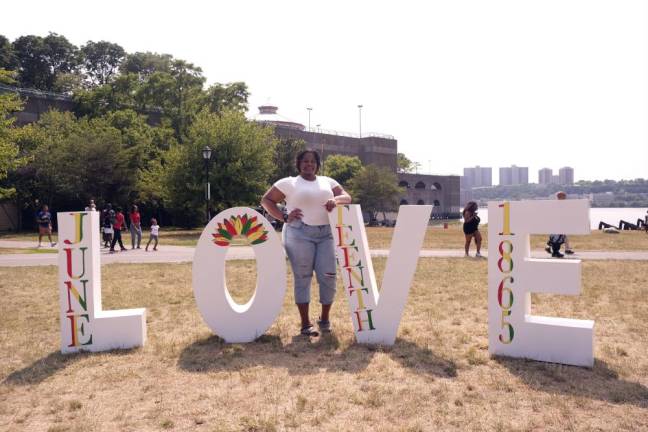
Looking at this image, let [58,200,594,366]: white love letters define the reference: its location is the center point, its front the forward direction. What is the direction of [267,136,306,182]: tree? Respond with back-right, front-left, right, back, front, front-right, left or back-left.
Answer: back

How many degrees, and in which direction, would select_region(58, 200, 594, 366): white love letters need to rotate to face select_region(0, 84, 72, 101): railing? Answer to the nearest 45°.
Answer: approximately 135° to its right

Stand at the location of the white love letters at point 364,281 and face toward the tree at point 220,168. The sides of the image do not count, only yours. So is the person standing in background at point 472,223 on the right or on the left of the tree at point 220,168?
right

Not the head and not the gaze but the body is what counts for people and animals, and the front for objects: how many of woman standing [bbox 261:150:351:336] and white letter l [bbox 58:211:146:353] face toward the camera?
2

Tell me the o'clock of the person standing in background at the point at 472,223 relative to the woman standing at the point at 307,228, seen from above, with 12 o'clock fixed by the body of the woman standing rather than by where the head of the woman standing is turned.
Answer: The person standing in background is roughly at 7 o'clock from the woman standing.

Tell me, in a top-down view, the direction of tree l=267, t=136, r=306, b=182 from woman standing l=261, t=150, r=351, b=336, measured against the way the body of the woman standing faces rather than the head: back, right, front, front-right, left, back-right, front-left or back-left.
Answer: back

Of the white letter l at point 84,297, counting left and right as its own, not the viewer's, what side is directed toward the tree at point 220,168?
back

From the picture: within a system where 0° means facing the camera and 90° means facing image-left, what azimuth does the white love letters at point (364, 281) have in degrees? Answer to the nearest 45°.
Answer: approximately 0°

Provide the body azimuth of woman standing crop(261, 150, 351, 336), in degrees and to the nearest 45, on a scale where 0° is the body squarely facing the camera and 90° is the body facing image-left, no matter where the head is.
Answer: approximately 0°

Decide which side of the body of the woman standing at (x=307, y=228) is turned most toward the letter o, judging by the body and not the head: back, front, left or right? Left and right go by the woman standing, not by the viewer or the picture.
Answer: right

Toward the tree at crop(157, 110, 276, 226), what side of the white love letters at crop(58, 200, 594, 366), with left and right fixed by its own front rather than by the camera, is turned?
back
